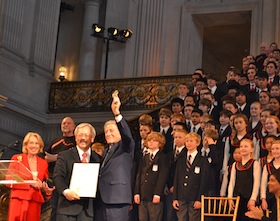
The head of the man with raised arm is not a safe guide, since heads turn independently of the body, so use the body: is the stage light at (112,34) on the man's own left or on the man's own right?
on the man's own right

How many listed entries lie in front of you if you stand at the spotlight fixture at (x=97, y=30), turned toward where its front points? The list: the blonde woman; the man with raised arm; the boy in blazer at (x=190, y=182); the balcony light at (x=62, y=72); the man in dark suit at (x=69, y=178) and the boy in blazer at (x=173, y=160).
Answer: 5

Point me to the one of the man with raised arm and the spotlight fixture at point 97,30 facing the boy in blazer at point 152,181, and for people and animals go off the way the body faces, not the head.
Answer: the spotlight fixture

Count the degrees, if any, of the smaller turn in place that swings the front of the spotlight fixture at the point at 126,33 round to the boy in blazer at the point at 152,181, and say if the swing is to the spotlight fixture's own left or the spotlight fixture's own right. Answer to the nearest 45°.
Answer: approximately 45° to the spotlight fixture's own right

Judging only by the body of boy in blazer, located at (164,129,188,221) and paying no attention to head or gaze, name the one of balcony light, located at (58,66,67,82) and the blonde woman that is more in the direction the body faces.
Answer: the blonde woman

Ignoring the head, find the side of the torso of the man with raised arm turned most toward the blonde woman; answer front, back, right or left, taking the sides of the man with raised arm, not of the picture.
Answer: right

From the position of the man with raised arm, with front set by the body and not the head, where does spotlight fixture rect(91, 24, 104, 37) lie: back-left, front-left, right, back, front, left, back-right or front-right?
back-right

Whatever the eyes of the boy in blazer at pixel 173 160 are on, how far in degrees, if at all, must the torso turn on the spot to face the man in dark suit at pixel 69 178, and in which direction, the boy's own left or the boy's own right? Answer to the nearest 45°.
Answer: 0° — they already face them

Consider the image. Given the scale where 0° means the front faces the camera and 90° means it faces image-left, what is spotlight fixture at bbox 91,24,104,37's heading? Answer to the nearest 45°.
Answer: approximately 0°
